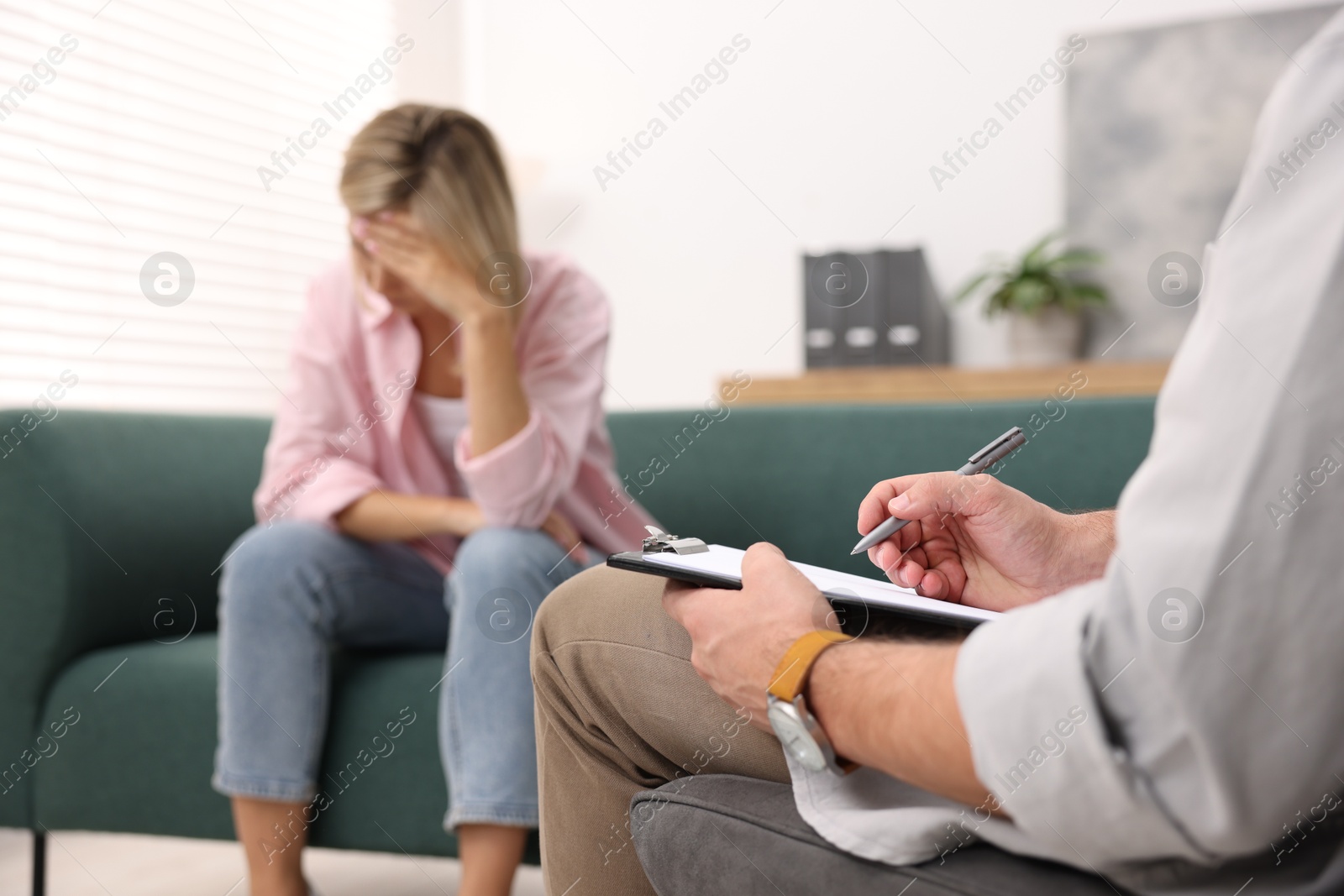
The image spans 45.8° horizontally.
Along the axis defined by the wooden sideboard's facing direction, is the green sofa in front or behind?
in front

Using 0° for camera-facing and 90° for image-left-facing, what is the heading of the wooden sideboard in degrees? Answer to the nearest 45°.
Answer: approximately 0°

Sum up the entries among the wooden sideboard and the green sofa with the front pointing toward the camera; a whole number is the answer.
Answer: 2

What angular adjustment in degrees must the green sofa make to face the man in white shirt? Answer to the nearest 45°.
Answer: approximately 45° to its left

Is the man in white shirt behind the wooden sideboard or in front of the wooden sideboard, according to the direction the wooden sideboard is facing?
in front

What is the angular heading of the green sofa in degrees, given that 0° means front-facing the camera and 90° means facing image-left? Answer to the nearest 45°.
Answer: approximately 0°
